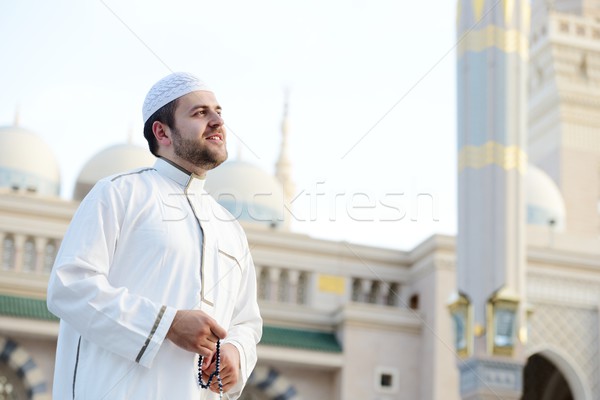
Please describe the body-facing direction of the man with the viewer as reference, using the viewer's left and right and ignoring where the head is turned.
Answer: facing the viewer and to the right of the viewer

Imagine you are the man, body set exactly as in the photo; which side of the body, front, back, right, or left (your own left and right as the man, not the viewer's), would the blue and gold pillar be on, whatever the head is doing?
left

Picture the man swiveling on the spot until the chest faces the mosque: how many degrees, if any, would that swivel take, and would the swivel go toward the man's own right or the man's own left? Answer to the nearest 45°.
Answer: approximately 135° to the man's own left

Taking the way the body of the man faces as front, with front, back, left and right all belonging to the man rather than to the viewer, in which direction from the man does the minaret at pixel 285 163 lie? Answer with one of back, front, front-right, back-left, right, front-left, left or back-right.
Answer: back-left
